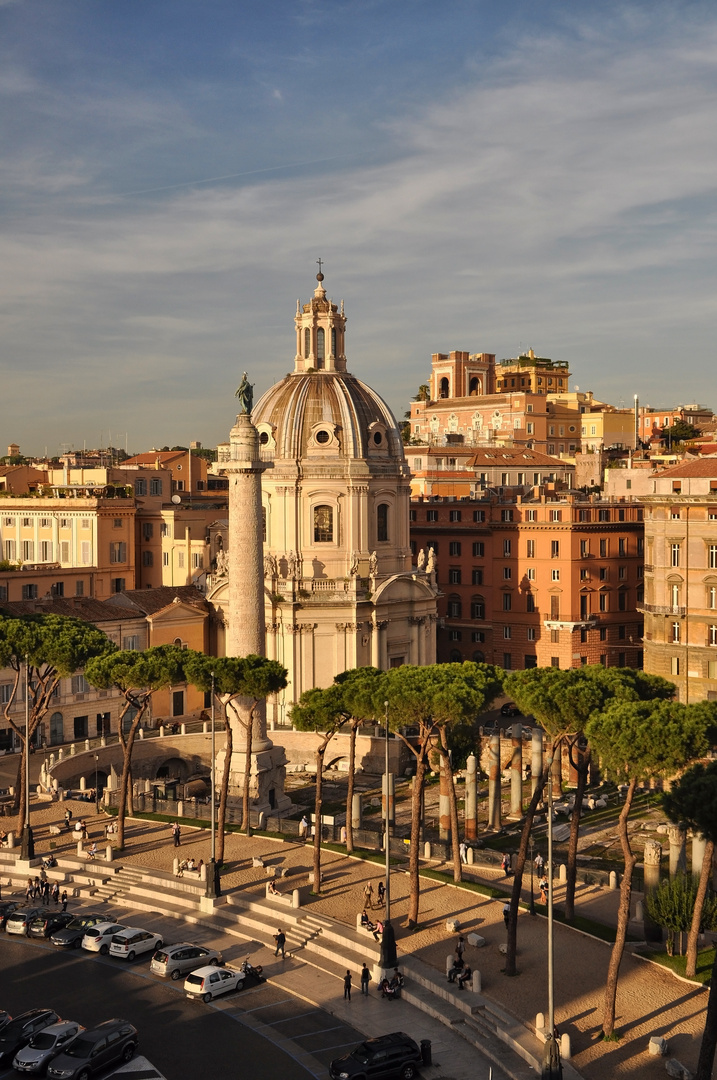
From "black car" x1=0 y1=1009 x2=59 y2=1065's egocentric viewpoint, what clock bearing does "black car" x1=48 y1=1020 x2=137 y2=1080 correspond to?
"black car" x1=48 y1=1020 x2=137 y2=1080 is roughly at 9 o'clock from "black car" x1=0 y1=1009 x2=59 y2=1065.

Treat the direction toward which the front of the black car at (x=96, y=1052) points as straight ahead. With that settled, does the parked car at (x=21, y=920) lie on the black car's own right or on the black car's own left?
on the black car's own right

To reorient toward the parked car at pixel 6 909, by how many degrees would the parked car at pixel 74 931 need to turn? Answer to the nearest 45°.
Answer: approximately 90° to its right

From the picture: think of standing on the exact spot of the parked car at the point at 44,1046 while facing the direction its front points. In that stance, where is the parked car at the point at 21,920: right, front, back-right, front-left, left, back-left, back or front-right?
back-right

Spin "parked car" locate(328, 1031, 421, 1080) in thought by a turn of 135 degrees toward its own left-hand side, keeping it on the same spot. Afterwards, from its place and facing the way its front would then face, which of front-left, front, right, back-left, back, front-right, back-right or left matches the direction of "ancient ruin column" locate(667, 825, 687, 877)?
front-left

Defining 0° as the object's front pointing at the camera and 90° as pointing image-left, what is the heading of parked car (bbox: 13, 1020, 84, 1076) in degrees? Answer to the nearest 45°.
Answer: approximately 45°

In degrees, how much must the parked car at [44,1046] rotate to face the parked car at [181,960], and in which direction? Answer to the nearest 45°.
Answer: approximately 180°
